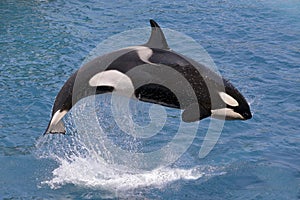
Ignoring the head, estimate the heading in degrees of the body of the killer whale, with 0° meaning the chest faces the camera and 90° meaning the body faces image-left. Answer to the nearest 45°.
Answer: approximately 270°
